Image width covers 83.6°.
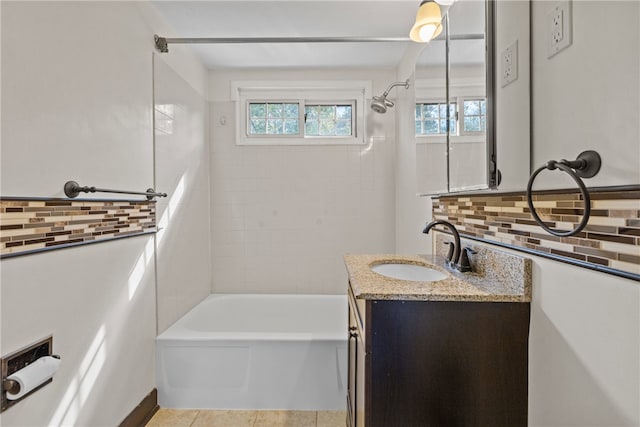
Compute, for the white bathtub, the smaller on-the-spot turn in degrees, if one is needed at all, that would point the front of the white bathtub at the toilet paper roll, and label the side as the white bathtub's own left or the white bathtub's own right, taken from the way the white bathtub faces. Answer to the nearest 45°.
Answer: approximately 45° to the white bathtub's own right

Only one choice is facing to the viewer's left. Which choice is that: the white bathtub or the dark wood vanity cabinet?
the dark wood vanity cabinet

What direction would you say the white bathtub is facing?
toward the camera

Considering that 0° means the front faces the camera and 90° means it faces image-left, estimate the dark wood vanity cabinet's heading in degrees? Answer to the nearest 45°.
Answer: approximately 90°

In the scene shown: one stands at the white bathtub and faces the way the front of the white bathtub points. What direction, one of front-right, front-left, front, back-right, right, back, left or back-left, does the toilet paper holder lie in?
front-right

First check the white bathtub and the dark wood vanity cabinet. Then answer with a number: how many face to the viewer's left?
1

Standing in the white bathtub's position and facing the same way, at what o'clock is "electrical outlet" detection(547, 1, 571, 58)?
The electrical outlet is roughly at 11 o'clock from the white bathtub.
